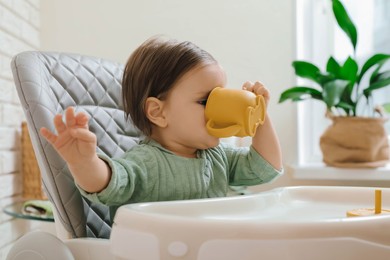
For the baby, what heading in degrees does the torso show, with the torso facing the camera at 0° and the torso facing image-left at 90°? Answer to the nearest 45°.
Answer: approximately 315°

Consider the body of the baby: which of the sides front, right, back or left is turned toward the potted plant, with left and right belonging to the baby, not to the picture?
left

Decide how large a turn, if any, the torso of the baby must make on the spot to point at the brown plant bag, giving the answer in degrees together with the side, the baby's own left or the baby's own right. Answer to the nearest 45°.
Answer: approximately 90° to the baby's own left

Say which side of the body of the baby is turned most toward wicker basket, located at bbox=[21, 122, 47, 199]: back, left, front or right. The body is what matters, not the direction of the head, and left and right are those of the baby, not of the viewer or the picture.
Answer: back

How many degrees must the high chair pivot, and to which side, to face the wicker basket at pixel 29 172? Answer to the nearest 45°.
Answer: approximately 180°
